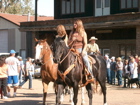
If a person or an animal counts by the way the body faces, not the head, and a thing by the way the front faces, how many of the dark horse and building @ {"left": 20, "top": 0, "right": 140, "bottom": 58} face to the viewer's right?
0

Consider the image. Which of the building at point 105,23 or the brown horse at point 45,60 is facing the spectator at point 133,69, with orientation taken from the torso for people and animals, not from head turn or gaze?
the building

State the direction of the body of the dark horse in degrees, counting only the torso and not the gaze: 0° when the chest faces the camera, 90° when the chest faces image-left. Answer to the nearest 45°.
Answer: approximately 45°

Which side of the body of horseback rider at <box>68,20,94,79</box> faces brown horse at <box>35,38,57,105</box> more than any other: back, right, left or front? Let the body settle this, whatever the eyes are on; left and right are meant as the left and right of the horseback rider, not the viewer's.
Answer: right

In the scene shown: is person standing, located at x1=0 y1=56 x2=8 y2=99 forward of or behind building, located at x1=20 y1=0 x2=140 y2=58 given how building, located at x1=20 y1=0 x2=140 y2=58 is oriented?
forward

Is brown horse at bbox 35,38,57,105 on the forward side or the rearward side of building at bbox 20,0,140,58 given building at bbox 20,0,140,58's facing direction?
on the forward side

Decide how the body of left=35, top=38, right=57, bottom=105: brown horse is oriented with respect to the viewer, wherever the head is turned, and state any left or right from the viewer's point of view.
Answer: facing the viewer and to the left of the viewer

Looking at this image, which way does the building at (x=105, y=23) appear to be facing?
toward the camera

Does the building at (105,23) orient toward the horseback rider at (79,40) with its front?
yes

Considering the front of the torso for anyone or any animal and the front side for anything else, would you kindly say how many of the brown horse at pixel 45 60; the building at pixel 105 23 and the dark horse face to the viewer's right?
0

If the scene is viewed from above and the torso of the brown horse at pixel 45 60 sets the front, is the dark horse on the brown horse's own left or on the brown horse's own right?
on the brown horse's own left

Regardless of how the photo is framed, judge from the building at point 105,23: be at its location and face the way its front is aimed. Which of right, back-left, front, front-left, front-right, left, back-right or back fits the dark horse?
front

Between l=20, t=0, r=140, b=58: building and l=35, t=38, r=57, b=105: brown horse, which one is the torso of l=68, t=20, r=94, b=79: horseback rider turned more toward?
the brown horse
